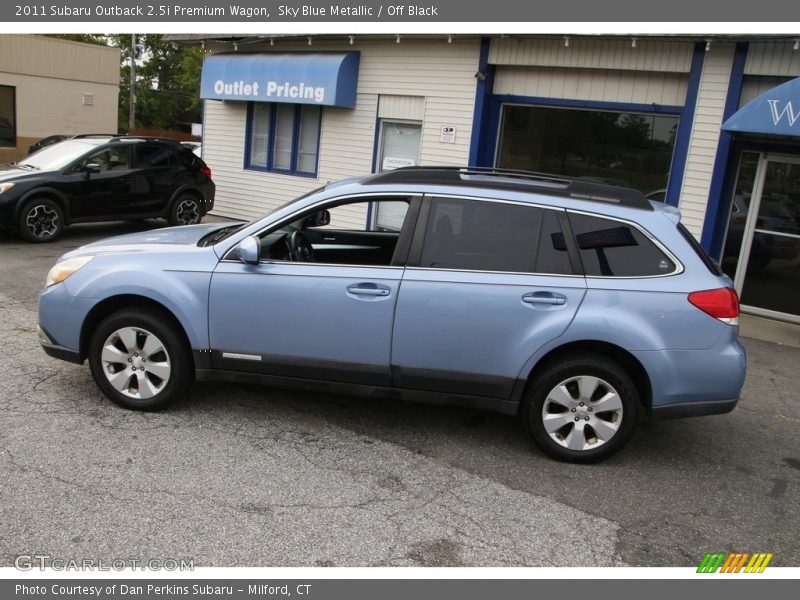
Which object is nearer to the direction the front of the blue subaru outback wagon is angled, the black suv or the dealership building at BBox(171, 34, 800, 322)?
the black suv

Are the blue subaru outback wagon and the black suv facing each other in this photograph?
no

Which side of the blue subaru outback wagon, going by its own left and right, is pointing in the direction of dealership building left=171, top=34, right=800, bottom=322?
right

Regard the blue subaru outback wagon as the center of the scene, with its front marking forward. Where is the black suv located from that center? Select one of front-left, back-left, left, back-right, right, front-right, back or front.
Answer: front-right

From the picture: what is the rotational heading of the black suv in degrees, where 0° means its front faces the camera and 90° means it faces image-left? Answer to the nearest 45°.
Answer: approximately 45°

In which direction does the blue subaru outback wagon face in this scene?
to the viewer's left

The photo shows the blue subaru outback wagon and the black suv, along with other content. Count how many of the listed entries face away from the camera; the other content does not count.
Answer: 0

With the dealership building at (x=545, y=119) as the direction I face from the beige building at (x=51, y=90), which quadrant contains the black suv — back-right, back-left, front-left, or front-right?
front-right

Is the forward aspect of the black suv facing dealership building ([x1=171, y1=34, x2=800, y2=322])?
no

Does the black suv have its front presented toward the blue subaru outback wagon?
no
